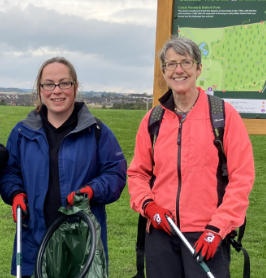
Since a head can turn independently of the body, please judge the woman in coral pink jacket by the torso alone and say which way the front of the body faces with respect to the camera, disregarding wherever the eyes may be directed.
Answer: toward the camera

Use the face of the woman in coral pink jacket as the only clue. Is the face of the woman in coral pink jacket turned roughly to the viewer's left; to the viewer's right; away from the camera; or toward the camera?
toward the camera

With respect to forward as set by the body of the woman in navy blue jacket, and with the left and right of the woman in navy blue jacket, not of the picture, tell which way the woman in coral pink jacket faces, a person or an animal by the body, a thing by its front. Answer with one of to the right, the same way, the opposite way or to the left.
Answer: the same way

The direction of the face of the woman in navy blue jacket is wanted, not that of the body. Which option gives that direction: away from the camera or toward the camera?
toward the camera

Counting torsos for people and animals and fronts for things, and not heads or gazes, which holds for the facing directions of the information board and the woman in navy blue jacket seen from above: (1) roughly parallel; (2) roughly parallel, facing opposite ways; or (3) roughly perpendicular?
roughly parallel

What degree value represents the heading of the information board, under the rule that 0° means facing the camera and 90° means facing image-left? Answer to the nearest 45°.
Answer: approximately 0°

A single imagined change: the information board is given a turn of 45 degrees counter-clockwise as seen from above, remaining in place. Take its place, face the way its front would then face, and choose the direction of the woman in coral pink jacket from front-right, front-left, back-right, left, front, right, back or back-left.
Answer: front-right

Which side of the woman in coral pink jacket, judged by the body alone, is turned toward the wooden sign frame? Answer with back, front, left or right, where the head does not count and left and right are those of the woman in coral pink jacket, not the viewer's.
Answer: back

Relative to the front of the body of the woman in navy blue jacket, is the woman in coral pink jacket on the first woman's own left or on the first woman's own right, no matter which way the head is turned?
on the first woman's own left

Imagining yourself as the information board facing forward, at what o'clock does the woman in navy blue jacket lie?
The woman in navy blue jacket is roughly at 1 o'clock from the information board.

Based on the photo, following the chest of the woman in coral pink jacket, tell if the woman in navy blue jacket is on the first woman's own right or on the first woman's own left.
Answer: on the first woman's own right

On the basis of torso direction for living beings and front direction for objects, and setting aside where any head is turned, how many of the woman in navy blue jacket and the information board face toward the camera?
2

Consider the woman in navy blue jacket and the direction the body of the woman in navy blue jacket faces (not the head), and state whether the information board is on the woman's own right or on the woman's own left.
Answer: on the woman's own left

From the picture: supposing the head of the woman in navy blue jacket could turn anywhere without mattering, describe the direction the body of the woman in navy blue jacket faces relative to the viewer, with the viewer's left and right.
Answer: facing the viewer
